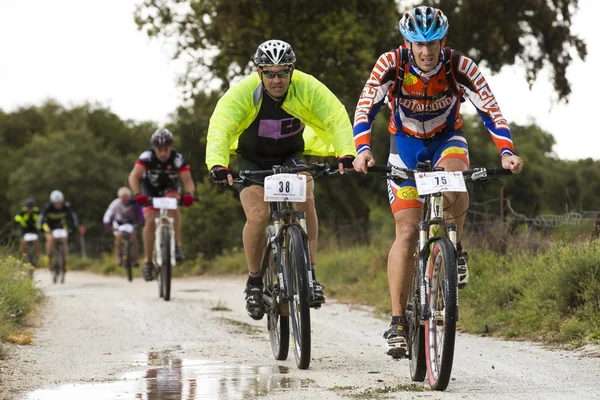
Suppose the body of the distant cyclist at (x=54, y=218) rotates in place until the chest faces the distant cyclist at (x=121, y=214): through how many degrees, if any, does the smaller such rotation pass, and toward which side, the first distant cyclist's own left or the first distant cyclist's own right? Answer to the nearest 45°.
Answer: approximately 45° to the first distant cyclist's own left

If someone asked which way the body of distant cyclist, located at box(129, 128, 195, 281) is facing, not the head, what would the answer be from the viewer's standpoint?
toward the camera

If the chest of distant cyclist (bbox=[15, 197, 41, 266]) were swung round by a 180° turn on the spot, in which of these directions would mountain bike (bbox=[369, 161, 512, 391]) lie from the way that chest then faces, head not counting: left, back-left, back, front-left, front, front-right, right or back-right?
back

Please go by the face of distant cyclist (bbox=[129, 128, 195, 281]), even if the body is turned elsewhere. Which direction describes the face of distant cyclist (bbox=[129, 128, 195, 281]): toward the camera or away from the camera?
toward the camera

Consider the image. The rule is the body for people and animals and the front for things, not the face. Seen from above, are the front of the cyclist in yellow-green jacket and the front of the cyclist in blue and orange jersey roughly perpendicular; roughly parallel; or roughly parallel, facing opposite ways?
roughly parallel

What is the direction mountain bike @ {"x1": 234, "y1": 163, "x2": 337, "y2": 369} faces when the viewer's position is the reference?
facing the viewer

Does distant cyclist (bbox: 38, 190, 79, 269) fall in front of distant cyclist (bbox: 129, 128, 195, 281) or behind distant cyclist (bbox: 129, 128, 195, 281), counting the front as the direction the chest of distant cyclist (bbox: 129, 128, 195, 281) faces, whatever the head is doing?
behind

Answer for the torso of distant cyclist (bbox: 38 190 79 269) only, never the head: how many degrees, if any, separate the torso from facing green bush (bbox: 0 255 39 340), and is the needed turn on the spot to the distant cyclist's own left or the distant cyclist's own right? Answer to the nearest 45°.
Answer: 0° — they already face it

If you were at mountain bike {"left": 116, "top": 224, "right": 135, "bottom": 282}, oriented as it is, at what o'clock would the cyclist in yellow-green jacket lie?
The cyclist in yellow-green jacket is roughly at 12 o'clock from the mountain bike.

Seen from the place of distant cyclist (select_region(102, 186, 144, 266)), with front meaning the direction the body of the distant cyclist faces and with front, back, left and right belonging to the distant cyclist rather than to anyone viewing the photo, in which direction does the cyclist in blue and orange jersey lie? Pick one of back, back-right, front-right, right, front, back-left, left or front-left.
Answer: front

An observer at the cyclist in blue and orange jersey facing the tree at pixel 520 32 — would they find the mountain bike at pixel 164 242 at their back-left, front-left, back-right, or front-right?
front-left

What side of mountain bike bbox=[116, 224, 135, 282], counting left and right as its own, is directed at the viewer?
front

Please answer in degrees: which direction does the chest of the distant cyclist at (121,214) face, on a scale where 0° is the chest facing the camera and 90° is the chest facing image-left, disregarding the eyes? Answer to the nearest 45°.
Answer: approximately 0°
